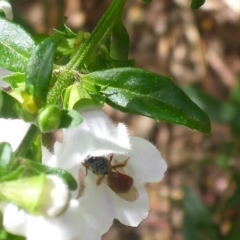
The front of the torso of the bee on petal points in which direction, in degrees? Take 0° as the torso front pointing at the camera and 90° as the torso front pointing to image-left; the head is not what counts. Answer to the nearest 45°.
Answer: approximately 135°

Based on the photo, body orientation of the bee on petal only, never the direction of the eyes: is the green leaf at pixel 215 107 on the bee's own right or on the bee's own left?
on the bee's own right
